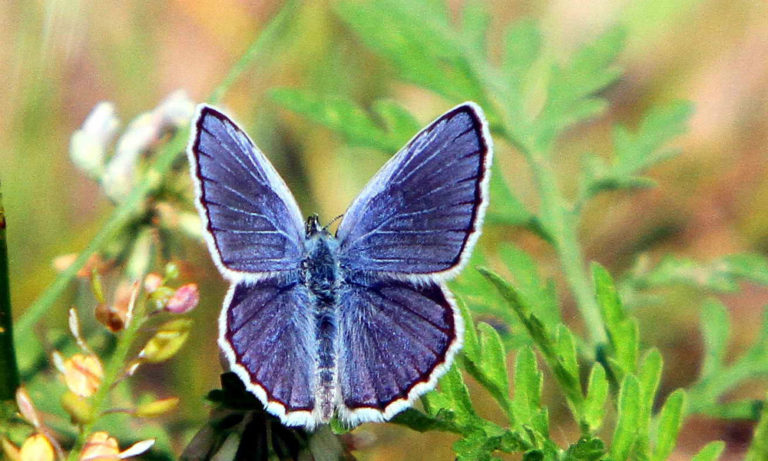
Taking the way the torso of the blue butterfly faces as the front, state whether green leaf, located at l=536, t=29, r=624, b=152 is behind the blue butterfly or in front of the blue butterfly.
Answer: in front

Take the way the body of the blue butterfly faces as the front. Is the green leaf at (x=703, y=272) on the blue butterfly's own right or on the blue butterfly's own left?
on the blue butterfly's own right

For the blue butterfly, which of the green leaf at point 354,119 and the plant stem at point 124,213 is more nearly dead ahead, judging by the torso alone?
the green leaf

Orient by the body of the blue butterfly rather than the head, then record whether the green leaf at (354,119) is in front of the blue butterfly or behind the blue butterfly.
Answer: in front

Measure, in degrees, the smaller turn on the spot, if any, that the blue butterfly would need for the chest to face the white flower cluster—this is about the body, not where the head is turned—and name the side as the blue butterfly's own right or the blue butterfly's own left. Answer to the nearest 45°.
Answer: approximately 45° to the blue butterfly's own left

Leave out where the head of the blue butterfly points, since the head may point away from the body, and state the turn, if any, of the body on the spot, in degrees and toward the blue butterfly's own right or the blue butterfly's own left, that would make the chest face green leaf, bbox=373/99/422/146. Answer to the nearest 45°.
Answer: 0° — it already faces it

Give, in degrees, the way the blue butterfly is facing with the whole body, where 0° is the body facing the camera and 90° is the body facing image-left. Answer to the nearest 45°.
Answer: approximately 180°

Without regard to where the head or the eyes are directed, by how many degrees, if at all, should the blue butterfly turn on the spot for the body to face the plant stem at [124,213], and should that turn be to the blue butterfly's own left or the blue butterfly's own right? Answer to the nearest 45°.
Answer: approximately 45° to the blue butterfly's own left

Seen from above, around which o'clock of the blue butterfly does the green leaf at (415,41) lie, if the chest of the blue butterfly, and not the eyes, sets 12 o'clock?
The green leaf is roughly at 1 o'clock from the blue butterfly.

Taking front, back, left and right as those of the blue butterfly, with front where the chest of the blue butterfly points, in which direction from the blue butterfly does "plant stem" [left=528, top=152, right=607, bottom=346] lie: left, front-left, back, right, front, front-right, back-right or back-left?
front-right
